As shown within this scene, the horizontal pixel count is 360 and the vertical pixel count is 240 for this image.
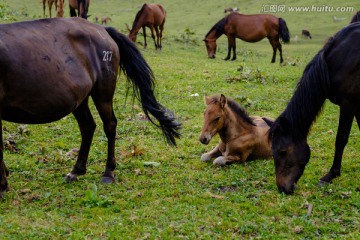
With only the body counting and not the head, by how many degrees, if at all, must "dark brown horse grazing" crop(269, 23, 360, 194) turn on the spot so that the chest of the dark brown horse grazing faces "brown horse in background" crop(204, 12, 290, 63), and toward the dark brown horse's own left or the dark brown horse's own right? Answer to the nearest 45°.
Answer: approximately 90° to the dark brown horse's own right

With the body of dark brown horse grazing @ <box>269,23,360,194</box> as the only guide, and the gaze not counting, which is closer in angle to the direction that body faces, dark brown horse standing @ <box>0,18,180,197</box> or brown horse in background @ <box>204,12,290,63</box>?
the dark brown horse standing

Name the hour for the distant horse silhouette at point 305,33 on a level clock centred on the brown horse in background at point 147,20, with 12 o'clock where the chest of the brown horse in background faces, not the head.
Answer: The distant horse silhouette is roughly at 6 o'clock from the brown horse in background.

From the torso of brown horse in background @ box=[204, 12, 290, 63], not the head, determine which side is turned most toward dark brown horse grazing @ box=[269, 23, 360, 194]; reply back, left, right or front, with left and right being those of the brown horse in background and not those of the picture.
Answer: left

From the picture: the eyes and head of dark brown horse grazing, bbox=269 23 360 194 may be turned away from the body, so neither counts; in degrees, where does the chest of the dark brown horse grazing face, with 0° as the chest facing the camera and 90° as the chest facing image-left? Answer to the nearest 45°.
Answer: approximately 90°

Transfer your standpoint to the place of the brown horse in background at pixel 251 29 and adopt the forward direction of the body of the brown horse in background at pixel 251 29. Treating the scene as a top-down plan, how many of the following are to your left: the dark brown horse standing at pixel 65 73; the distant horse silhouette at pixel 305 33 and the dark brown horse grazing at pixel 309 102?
2

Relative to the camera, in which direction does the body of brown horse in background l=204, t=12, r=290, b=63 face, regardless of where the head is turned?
to the viewer's left

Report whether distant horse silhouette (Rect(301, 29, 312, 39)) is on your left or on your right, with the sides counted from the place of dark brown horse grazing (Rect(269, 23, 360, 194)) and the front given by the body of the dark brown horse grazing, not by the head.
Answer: on your right

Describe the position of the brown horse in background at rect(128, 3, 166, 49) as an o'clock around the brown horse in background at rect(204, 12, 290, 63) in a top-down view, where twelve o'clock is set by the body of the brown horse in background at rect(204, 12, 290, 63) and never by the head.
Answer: the brown horse in background at rect(128, 3, 166, 49) is roughly at 12 o'clock from the brown horse in background at rect(204, 12, 290, 63).

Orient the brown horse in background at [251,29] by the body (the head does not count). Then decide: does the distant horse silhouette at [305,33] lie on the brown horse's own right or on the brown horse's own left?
on the brown horse's own right
